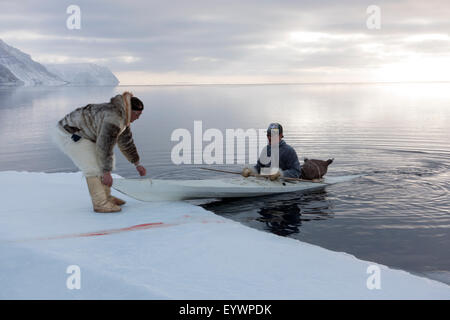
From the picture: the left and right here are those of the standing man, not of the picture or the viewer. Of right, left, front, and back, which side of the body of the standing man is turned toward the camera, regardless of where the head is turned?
right

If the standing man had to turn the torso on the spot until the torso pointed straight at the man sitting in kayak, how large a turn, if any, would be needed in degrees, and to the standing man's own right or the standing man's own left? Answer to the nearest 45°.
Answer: approximately 45° to the standing man's own left

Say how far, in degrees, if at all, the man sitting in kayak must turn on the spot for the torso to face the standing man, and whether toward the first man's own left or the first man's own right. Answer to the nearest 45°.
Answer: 0° — they already face them

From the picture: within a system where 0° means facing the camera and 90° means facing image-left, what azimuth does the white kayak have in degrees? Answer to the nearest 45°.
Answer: approximately 90°

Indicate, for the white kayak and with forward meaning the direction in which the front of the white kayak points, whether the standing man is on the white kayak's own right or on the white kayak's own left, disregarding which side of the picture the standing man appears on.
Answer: on the white kayak's own left

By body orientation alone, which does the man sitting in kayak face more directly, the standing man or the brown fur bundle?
the standing man

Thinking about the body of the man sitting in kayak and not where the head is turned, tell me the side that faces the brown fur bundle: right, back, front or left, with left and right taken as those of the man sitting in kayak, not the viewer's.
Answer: back

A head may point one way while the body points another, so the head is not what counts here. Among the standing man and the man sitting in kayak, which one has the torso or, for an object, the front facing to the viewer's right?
the standing man

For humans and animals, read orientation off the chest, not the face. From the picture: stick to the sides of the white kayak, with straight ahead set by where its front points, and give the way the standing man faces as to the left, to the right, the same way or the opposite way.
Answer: the opposite way
